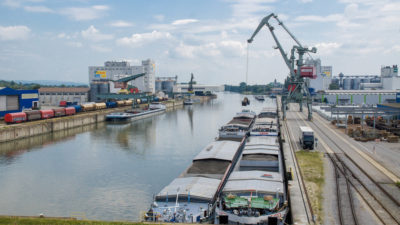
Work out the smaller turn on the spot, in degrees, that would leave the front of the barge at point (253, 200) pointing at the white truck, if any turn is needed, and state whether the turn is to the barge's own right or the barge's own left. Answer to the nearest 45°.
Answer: approximately 180°

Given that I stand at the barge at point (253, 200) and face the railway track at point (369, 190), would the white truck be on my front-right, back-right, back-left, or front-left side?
front-left

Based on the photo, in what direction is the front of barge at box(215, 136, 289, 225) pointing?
toward the camera

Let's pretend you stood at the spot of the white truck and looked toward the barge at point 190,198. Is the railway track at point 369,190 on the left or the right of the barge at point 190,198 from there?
left

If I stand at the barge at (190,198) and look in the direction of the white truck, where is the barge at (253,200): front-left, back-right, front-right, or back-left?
front-right

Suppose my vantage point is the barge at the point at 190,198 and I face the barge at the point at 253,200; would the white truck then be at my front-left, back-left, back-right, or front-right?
front-left

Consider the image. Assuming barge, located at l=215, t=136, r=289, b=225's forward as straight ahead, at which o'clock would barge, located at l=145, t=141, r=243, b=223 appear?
barge, located at l=145, t=141, r=243, b=223 is roughly at 3 o'clock from barge, located at l=215, t=136, r=289, b=225.
